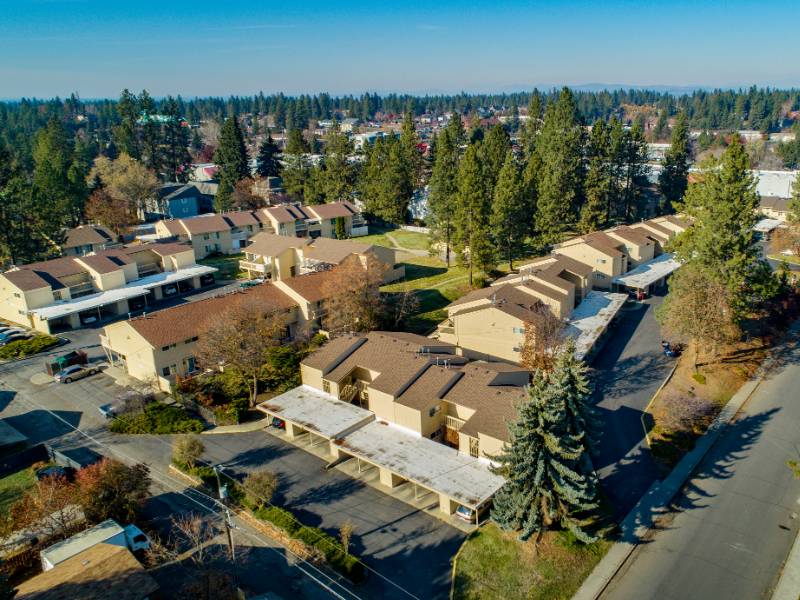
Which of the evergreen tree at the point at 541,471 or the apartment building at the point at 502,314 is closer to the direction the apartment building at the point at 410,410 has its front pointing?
the evergreen tree

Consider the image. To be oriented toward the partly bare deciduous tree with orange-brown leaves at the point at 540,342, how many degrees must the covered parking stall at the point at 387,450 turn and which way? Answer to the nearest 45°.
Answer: approximately 180°

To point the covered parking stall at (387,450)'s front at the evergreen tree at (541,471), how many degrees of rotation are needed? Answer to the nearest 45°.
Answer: approximately 90° to its left

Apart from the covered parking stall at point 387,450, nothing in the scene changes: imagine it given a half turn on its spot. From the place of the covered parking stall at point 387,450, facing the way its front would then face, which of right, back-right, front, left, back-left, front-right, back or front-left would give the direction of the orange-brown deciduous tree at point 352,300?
front-left

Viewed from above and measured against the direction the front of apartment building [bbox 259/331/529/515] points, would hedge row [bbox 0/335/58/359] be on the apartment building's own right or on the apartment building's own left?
on the apartment building's own right

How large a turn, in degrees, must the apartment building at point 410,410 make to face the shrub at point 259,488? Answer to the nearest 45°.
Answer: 0° — it already faces it

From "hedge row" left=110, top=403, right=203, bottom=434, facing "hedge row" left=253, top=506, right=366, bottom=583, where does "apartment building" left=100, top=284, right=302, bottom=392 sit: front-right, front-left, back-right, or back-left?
back-left

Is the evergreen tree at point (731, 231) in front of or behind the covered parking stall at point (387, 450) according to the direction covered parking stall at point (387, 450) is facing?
behind

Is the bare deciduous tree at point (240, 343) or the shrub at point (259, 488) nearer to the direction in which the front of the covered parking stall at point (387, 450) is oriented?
the shrub

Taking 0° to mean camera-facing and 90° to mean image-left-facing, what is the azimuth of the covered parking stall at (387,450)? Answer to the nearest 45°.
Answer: approximately 45°

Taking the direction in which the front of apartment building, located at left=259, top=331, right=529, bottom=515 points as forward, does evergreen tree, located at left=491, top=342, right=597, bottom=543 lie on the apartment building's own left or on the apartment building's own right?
on the apartment building's own left

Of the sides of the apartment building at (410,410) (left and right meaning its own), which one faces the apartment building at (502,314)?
back
